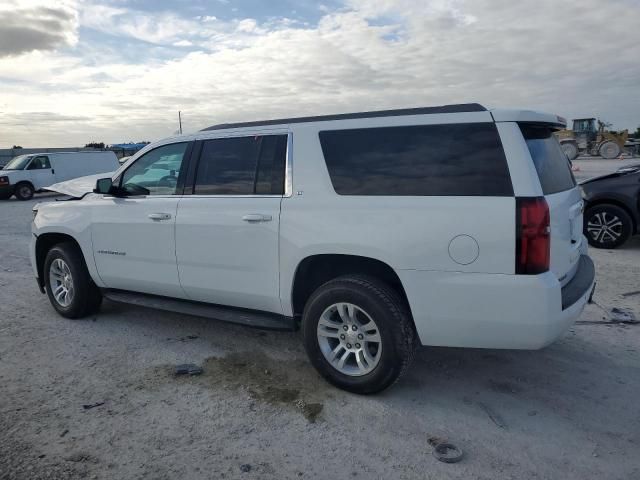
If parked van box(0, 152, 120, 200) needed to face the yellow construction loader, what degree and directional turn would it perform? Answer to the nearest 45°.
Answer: approximately 135° to its left

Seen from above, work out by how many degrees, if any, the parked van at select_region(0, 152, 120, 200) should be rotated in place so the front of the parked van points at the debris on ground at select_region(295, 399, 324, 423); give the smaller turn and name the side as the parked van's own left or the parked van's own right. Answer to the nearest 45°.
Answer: approximately 45° to the parked van's own left
